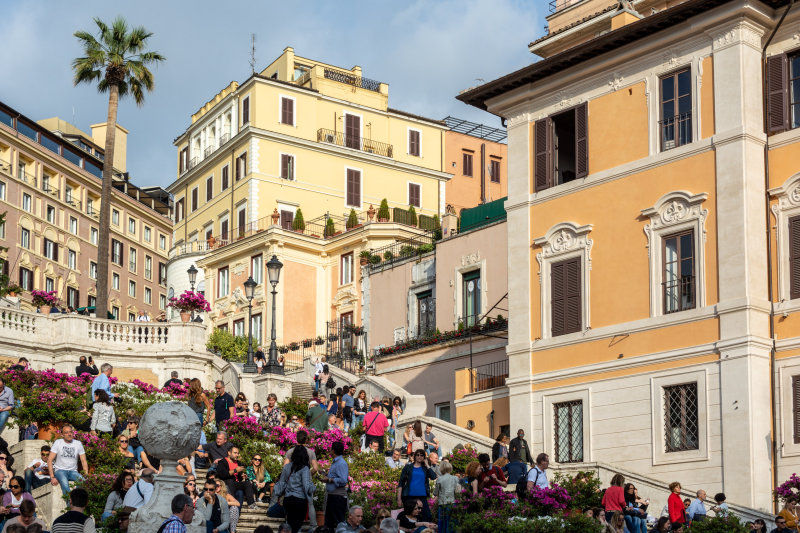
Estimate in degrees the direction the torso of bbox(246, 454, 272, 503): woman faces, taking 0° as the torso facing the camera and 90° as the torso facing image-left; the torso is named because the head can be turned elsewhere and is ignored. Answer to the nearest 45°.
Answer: approximately 0°

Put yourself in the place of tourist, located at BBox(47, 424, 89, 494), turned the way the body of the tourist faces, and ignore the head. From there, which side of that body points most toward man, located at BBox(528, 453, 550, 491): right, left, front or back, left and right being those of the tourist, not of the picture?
left

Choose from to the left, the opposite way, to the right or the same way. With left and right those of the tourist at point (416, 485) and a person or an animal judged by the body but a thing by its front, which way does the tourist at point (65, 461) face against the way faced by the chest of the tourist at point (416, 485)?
the same way

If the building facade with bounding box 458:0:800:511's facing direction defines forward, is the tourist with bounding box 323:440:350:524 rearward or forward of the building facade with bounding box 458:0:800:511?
forward

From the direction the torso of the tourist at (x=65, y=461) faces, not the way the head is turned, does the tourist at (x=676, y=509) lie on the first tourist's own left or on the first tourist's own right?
on the first tourist's own left

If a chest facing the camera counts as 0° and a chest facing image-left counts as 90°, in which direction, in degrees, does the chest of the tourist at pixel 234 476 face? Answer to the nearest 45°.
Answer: approximately 315°

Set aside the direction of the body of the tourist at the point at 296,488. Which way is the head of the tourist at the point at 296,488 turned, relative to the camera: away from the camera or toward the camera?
away from the camera

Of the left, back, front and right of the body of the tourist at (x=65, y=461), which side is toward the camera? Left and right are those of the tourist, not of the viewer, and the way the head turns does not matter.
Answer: front

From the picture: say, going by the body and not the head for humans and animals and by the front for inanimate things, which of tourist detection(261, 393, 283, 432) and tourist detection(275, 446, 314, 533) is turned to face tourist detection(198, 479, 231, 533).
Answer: tourist detection(261, 393, 283, 432)

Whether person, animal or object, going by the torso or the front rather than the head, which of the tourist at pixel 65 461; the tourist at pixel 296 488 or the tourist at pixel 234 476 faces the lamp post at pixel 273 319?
the tourist at pixel 296 488

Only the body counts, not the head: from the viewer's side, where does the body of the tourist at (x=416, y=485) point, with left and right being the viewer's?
facing the viewer

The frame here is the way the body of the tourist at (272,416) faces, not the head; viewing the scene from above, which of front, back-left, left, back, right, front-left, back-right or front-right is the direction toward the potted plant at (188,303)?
back

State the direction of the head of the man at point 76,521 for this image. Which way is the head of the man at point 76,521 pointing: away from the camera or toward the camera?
away from the camera

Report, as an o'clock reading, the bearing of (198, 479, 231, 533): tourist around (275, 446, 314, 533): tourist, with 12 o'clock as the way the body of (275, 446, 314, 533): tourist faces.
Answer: (198, 479, 231, 533): tourist is roughly at 8 o'clock from (275, 446, 314, 533): tourist.

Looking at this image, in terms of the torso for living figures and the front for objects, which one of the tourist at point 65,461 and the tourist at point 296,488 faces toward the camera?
the tourist at point 65,461

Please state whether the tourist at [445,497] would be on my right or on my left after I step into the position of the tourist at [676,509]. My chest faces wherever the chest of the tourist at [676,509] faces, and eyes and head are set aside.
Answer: on my right

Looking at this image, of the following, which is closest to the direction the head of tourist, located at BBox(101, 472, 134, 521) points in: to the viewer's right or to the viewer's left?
to the viewer's right

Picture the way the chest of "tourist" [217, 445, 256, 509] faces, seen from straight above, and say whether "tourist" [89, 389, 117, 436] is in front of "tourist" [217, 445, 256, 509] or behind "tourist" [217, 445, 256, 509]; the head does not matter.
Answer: behind
